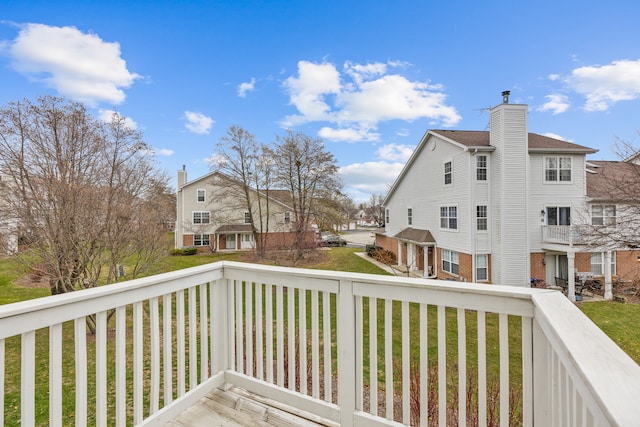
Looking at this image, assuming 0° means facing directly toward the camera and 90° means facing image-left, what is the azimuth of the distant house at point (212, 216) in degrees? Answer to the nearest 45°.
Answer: approximately 0°

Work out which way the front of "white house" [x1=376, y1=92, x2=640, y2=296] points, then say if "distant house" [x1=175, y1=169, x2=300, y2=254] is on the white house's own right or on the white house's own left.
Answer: on the white house's own right

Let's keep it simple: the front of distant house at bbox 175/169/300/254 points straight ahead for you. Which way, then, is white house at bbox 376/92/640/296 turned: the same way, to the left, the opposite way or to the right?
to the right

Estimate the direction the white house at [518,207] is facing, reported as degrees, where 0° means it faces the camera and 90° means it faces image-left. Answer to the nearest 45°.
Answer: approximately 45°

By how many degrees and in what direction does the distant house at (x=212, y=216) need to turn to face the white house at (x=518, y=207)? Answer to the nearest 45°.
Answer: approximately 45° to its left

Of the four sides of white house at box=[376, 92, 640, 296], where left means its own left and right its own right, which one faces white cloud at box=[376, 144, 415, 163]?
right

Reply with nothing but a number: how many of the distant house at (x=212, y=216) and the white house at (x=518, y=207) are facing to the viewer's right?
0
